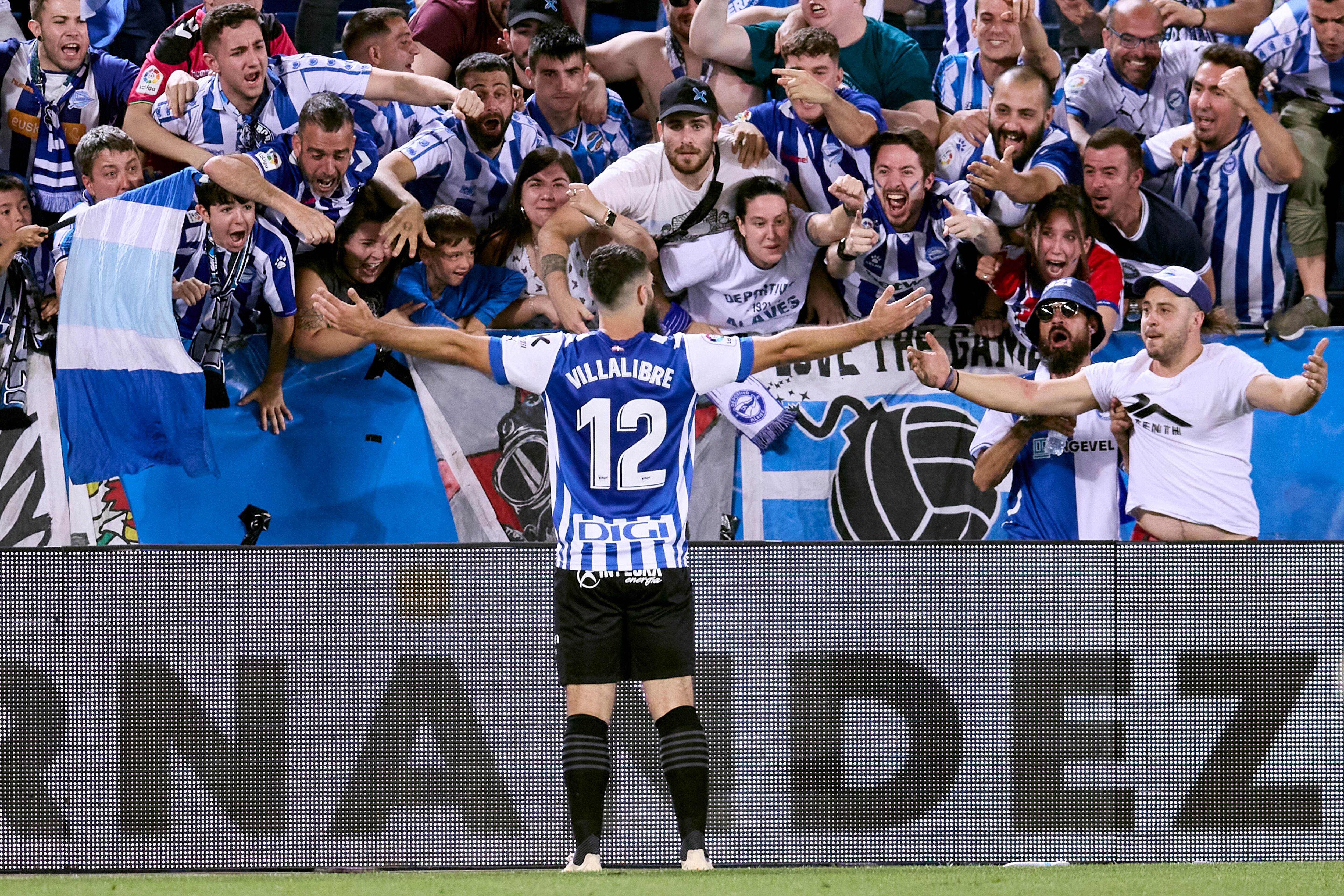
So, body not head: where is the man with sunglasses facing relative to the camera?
toward the camera

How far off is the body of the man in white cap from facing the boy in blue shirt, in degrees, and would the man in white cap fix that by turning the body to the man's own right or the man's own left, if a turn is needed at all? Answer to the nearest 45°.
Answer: approximately 45° to the man's own right

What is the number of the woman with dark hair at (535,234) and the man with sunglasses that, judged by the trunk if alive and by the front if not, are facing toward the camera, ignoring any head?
2

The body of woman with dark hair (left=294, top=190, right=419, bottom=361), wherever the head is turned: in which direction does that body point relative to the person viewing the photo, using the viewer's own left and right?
facing the viewer and to the right of the viewer

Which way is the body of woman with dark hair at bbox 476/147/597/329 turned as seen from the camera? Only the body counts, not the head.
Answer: toward the camera

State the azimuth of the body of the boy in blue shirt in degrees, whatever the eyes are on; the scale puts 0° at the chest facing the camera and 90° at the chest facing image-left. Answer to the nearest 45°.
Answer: approximately 315°

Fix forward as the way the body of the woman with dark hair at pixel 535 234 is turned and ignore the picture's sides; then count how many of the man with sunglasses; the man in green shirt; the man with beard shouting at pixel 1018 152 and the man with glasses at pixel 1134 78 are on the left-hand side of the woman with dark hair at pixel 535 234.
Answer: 4

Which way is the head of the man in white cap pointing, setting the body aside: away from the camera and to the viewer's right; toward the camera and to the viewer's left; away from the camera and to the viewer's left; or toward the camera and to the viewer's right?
toward the camera and to the viewer's left

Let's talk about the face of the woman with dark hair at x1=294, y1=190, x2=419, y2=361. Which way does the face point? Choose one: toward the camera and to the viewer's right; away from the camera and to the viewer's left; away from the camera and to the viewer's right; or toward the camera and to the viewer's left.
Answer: toward the camera and to the viewer's right

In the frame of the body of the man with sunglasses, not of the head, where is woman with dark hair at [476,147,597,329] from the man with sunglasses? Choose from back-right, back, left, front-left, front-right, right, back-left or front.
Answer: right

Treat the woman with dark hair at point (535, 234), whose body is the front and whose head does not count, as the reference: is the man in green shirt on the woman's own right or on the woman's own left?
on the woman's own left
